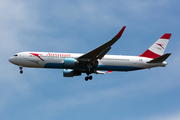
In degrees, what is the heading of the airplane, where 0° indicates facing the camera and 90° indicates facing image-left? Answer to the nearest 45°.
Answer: approximately 90°
